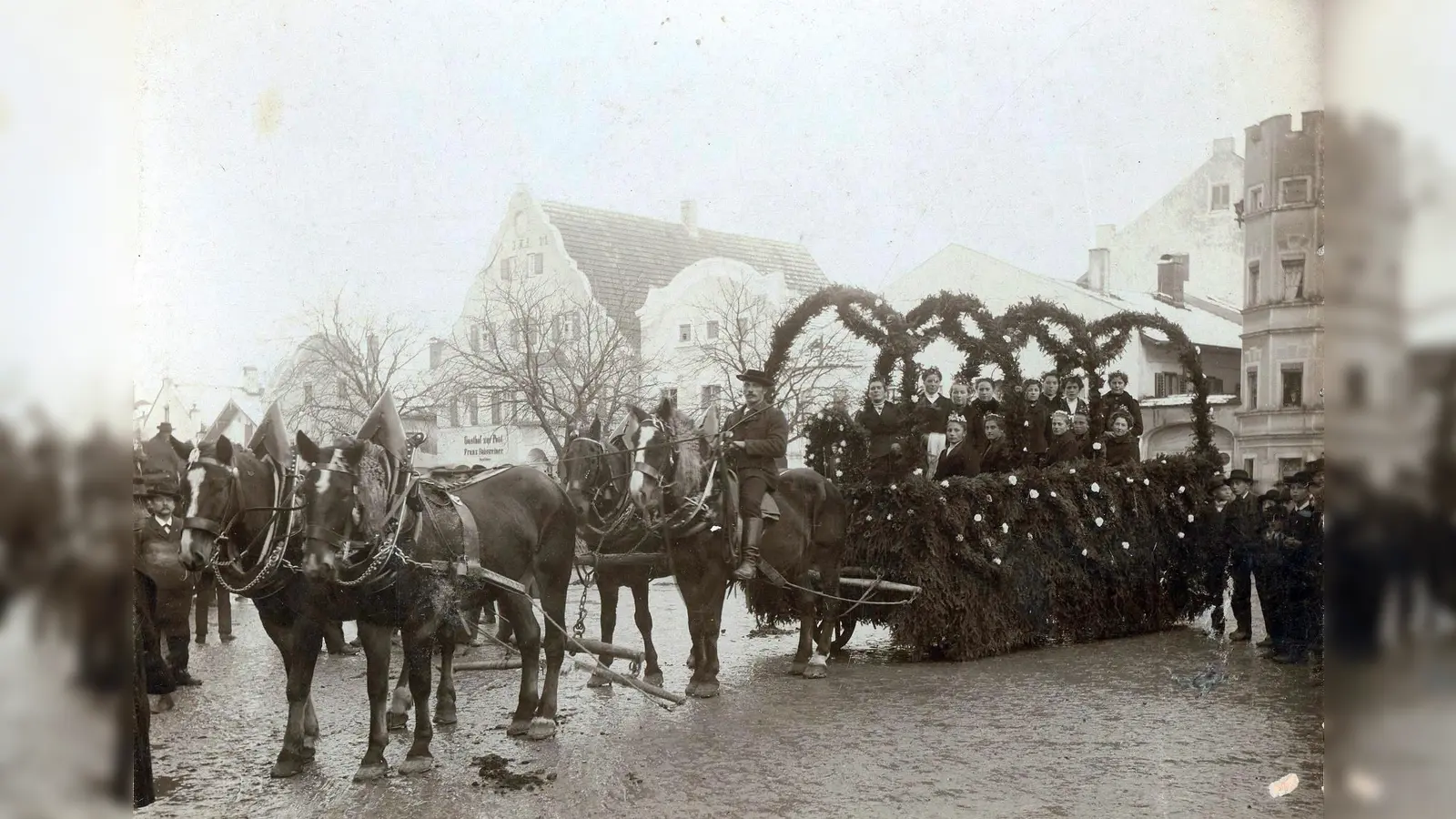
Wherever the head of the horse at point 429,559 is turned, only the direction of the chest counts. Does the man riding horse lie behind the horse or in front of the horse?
behind

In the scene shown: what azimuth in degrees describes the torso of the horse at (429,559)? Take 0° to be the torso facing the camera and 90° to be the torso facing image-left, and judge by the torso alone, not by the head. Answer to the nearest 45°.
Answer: approximately 45°

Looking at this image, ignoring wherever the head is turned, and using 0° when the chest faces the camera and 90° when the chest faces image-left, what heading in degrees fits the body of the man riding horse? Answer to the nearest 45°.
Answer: approximately 45°

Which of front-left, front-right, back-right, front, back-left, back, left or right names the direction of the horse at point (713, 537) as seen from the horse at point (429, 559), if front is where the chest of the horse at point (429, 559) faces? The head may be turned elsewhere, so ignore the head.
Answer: back
